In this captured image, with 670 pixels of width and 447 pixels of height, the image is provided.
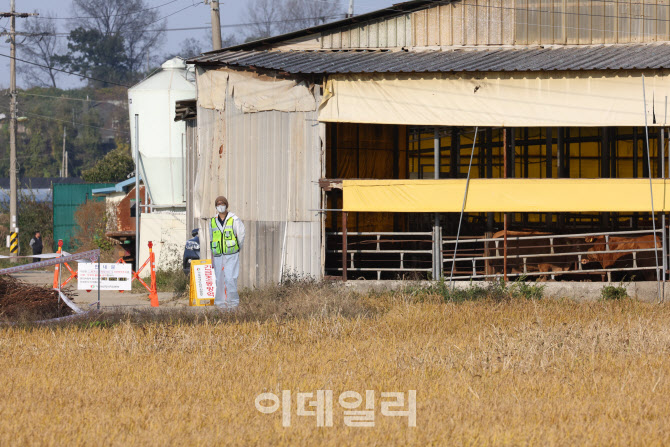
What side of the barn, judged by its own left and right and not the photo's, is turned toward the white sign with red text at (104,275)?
right

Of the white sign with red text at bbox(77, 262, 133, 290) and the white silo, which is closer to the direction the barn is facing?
the white sign with red text

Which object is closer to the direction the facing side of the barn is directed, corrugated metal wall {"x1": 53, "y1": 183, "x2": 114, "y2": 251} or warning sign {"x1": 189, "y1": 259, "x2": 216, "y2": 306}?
the warning sign

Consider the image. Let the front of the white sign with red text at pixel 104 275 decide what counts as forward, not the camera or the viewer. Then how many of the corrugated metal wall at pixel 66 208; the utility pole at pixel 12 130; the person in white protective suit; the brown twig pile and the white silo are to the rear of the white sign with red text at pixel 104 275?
3

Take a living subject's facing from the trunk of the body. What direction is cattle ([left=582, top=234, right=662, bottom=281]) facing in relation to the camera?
to the viewer's left

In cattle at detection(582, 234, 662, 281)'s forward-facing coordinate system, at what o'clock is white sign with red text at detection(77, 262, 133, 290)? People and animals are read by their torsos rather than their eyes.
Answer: The white sign with red text is roughly at 11 o'clock from the cattle.

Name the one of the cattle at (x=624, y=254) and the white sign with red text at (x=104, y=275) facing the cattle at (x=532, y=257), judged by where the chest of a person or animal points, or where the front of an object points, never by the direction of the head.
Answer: the cattle at (x=624, y=254)
